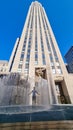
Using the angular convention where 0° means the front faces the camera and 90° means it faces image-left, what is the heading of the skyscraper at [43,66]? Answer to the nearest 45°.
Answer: approximately 0°
